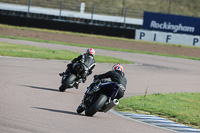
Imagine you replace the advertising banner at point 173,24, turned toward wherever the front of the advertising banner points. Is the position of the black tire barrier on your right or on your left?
on your right

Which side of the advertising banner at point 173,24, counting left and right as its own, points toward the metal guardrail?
right

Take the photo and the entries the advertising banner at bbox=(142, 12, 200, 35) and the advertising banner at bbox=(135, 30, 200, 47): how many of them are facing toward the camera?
2

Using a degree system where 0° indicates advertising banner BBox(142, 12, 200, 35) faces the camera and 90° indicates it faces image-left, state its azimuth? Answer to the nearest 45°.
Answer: approximately 0°

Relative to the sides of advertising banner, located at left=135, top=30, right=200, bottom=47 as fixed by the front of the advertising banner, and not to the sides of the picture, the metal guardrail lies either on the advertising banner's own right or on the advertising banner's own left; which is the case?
on the advertising banner's own right

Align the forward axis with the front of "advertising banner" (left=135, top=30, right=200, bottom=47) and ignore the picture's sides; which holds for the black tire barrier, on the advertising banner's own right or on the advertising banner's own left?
on the advertising banner's own right
